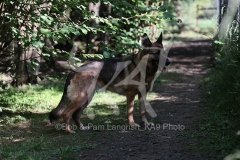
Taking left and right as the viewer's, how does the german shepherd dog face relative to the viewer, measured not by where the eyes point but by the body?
facing to the right of the viewer
